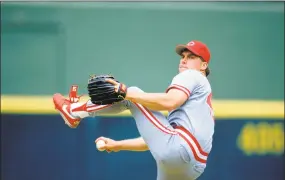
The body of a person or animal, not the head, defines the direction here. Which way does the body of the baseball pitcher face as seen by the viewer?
to the viewer's left
